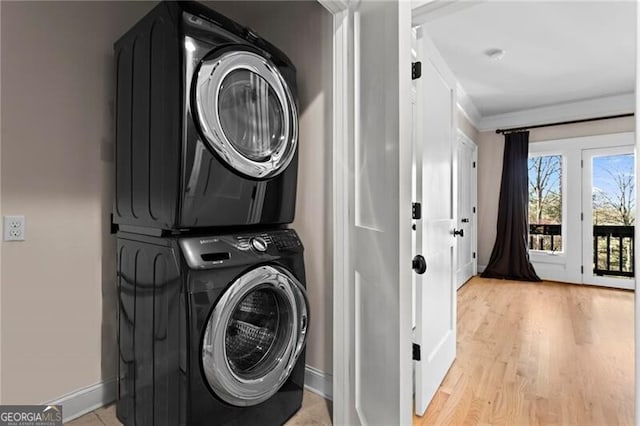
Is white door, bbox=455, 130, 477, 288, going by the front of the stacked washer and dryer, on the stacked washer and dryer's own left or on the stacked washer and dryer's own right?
on the stacked washer and dryer's own left

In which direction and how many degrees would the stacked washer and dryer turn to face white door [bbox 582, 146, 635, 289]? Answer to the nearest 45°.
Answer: approximately 45° to its left

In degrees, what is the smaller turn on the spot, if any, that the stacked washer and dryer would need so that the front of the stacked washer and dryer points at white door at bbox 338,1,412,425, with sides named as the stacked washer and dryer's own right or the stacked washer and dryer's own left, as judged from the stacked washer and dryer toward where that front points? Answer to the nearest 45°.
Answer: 0° — it already faces it

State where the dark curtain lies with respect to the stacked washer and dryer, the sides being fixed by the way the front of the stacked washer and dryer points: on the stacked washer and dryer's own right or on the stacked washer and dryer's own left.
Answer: on the stacked washer and dryer's own left

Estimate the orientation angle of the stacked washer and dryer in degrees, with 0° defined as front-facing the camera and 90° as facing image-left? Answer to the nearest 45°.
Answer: approximately 315°

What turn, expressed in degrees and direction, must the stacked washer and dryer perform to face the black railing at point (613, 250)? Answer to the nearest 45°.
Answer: approximately 45° to its left
